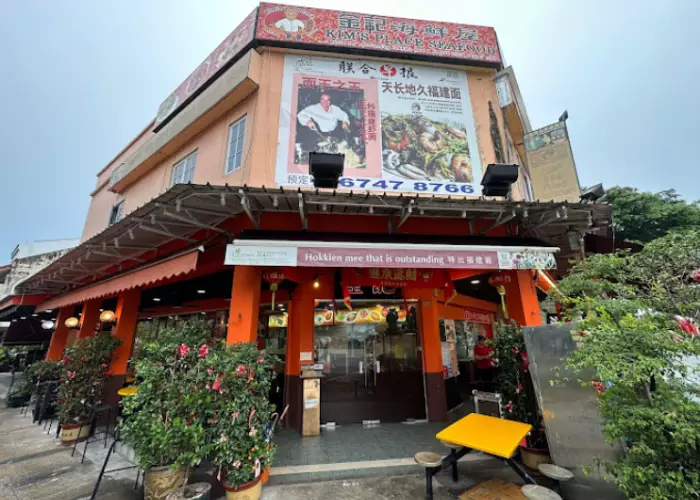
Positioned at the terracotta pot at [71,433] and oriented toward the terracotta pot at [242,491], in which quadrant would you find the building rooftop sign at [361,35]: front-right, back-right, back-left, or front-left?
front-left

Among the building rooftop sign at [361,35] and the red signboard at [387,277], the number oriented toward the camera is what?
2

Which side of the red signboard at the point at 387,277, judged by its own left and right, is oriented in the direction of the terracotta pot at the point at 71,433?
right

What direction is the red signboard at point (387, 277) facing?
toward the camera

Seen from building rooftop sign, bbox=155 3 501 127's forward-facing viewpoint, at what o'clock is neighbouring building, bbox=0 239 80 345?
The neighbouring building is roughly at 4 o'clock from the building rooftop sign.

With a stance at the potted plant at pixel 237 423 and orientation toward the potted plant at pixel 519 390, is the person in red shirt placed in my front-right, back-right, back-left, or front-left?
front-left

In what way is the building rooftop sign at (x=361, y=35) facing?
toward the camera

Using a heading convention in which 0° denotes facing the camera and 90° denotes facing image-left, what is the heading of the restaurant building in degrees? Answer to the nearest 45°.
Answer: approximately 0°
